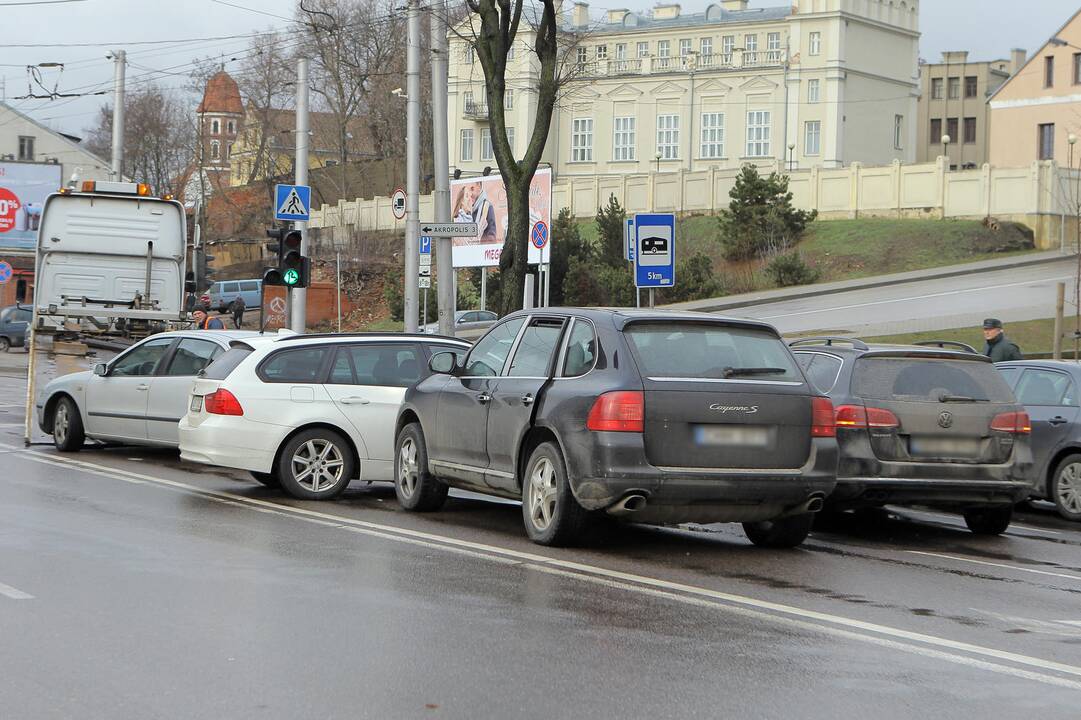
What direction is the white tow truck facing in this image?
away from the camera

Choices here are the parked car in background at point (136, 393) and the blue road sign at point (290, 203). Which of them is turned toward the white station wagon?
the blue road sign

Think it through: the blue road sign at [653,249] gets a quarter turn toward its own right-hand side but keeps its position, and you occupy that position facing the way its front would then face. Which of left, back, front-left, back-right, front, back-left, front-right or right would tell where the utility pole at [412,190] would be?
front-right

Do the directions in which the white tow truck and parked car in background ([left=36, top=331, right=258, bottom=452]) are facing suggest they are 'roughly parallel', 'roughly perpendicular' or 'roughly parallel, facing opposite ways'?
roughly perpendicular

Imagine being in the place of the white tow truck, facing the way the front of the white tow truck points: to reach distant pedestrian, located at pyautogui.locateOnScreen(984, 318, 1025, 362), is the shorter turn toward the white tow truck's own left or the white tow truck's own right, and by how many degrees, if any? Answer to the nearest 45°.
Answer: approximately 135° to the white tow truck's own right

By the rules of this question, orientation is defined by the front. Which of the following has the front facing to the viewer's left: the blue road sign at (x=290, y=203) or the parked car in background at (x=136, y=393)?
the parked car in background

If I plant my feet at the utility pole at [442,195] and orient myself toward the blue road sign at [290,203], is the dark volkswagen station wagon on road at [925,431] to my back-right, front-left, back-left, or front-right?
back-left

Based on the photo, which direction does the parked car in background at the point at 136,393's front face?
to the viewer's left
